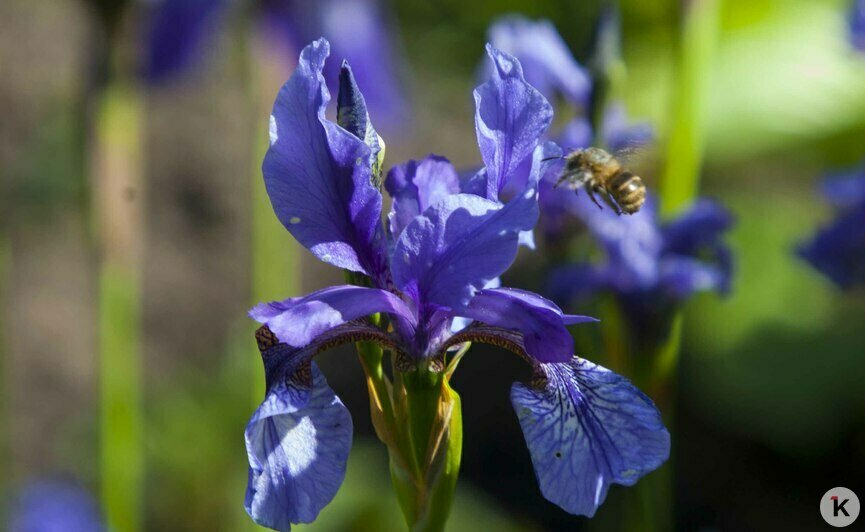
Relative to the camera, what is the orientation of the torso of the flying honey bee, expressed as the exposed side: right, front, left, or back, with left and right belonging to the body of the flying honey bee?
left

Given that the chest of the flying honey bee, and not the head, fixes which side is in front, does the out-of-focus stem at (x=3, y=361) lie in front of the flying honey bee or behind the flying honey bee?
in front

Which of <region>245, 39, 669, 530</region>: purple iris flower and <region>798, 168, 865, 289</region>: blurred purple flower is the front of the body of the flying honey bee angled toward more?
the purple iris flower
